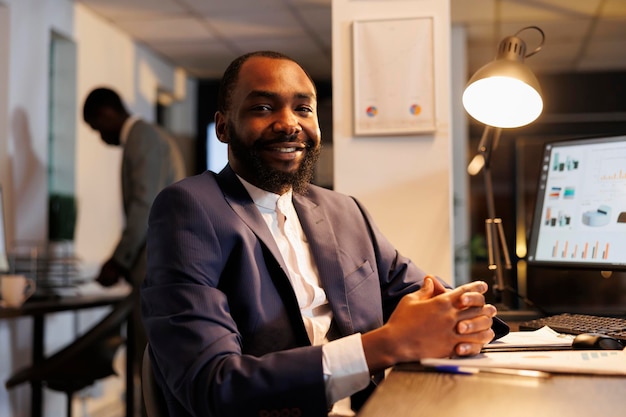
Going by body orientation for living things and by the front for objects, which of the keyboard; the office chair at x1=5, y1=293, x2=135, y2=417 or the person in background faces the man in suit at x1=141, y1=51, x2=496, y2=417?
the keyboard

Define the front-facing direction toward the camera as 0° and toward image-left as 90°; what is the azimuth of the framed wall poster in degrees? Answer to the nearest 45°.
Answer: approximately 0°

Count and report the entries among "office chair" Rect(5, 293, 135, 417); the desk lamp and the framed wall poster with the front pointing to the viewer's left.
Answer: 1

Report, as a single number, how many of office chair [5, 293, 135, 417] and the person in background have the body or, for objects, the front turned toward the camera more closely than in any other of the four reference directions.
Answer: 0

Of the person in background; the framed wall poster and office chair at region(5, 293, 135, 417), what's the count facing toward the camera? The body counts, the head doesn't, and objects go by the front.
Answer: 1

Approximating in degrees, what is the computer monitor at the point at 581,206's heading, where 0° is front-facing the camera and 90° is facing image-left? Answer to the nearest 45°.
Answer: approximately 45°

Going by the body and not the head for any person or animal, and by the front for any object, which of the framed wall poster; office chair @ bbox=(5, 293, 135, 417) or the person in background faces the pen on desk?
the framed wall poster

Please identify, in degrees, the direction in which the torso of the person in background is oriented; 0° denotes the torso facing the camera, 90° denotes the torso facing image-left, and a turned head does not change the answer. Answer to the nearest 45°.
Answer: approximately 90°
